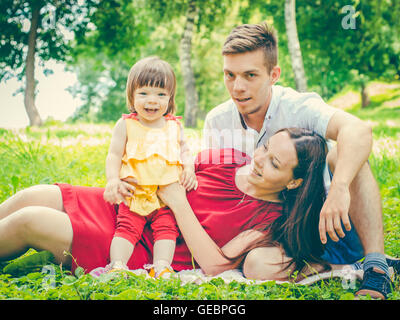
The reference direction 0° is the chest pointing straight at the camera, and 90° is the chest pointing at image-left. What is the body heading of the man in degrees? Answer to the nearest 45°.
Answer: approximately 45°

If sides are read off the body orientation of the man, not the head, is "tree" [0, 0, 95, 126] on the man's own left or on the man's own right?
on the man's own right

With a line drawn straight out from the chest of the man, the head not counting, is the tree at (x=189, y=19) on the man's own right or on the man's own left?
on the man's own right
